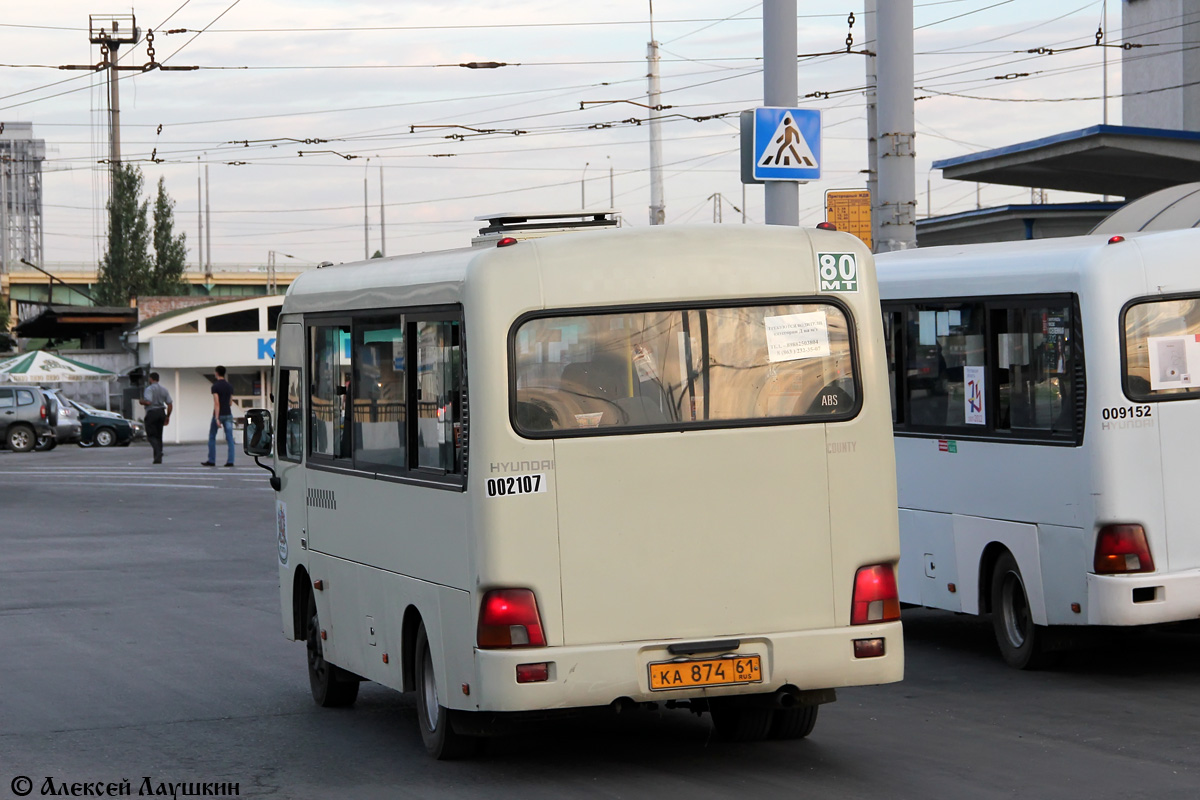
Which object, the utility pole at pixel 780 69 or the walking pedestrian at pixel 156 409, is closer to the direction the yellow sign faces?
the utility pole

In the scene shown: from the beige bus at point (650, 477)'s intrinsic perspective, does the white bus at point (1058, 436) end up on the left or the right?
on its right

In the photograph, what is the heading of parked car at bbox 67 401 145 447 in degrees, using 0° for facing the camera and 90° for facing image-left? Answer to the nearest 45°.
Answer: approximately 270°

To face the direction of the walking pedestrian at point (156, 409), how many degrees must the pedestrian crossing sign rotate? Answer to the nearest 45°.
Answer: approximately 135° to its right

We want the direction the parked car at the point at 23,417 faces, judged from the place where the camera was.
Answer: facing to the left of the viewer

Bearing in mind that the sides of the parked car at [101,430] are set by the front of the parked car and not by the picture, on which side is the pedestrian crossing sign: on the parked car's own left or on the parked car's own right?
on the parked car's own right

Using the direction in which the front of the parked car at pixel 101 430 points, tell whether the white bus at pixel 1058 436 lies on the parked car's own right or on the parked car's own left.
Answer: on the parked car's own right

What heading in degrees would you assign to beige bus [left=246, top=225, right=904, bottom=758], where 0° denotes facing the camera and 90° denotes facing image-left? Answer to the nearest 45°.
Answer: approximately 135°

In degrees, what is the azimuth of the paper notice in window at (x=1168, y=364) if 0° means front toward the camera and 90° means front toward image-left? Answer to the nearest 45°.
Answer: approximately 0°

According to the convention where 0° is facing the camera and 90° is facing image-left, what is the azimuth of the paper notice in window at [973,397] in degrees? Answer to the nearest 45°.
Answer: approximately 45°

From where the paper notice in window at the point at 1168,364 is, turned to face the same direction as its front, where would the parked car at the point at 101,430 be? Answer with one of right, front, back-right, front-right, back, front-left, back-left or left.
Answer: back-right

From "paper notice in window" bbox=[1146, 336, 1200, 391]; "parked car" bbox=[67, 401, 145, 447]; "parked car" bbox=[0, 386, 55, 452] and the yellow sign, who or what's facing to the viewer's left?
"parked car" bbox=[0, 386, 55, 452]

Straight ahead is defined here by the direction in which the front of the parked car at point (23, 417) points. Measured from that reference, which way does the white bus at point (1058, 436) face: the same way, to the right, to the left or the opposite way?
to the right

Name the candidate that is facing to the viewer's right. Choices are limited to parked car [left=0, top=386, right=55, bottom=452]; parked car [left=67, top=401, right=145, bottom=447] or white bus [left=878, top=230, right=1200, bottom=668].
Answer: parked car [left=67, top=401, right=145, bottom=447]
